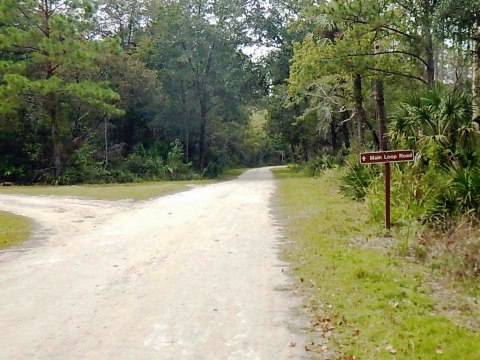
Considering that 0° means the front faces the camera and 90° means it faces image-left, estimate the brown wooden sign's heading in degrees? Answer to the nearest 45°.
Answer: approximately 0°

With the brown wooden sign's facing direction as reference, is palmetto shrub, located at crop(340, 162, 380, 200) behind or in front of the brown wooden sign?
behind
